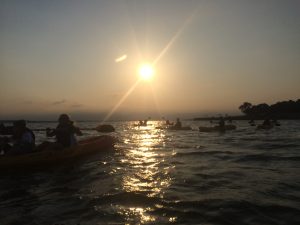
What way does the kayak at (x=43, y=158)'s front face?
to the viewer's right
